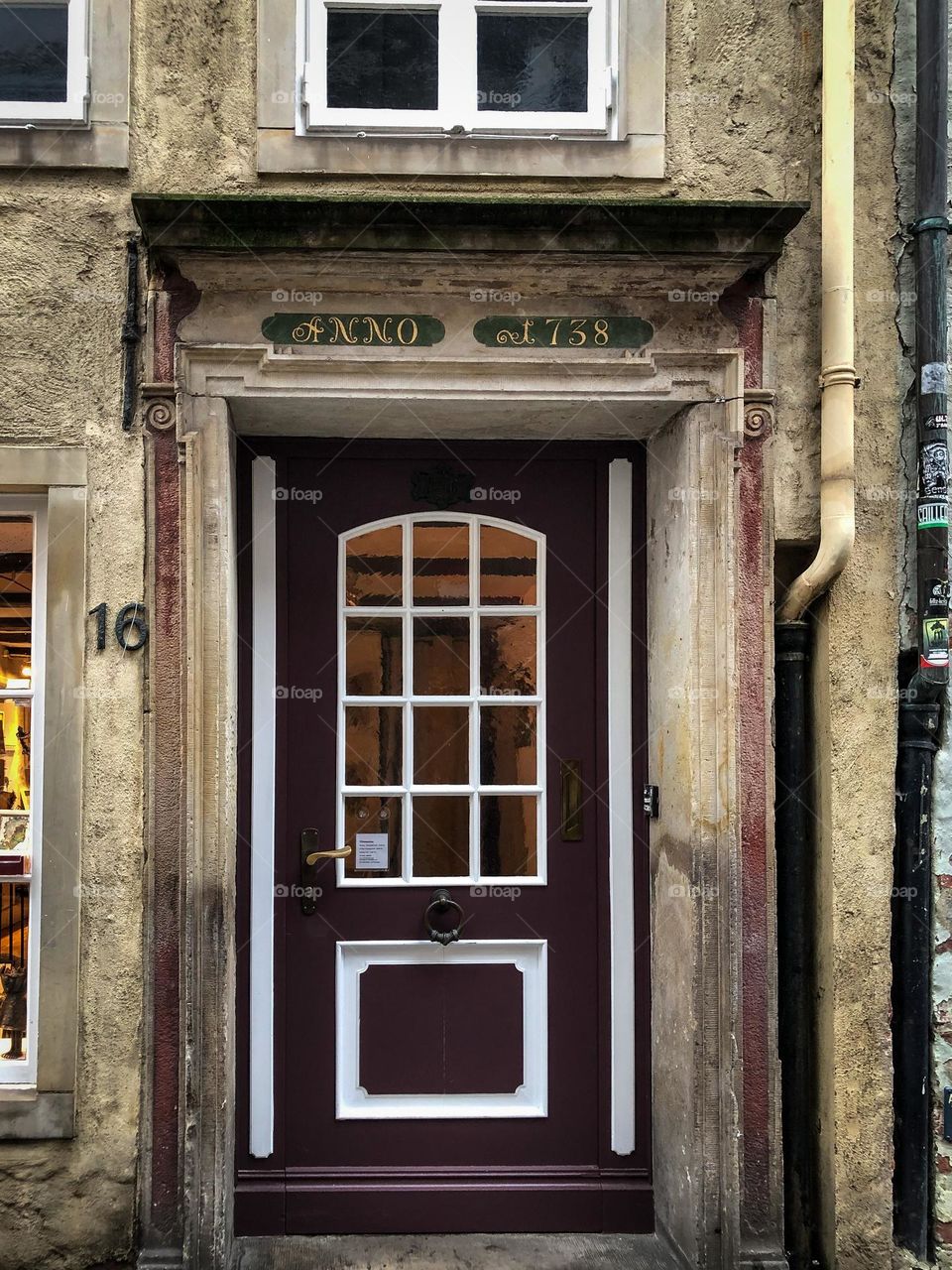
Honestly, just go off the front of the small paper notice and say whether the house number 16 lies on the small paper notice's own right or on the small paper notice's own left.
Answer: on the small paper notice's own right

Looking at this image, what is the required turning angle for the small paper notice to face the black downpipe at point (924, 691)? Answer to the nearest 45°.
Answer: approximately 90° to its left

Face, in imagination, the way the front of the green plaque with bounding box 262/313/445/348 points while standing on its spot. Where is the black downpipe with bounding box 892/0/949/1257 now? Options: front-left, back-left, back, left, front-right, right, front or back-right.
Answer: left

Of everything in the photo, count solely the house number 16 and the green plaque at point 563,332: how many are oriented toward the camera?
2

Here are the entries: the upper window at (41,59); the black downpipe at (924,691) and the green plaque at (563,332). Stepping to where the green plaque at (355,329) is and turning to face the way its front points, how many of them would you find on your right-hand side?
1

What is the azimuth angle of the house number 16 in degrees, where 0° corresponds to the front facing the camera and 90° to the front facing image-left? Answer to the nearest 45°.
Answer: approximately 0°
